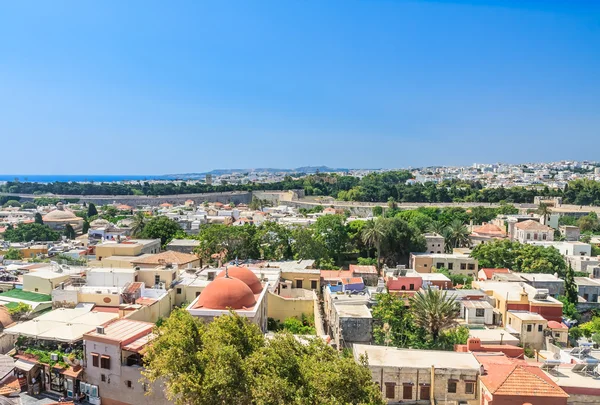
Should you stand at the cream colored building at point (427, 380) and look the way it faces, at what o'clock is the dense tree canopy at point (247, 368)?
The dense tree canopy is roughly at 2 o'clock from the cream colored building.

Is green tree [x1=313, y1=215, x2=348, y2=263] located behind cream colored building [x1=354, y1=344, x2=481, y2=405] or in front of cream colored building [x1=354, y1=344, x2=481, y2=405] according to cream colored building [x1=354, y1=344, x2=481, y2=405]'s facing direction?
behind

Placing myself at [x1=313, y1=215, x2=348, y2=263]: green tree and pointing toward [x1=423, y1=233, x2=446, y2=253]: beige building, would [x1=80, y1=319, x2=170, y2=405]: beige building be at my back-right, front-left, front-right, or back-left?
back-right

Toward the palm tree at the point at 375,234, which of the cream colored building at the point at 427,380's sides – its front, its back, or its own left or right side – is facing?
back

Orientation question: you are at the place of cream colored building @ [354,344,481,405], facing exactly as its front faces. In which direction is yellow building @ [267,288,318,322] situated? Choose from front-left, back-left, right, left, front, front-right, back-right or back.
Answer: back-right

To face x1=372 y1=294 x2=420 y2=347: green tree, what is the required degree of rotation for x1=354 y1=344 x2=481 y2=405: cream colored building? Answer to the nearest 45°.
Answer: approximately 180°

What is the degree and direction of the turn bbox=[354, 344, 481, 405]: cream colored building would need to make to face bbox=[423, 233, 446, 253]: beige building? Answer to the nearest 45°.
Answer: approximately 180°

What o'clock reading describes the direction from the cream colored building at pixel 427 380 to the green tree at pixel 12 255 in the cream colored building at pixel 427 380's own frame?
The green tree is roughly at 4 o'clock from the cream colored building.

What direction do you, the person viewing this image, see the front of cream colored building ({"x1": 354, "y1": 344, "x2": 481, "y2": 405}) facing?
facing the viewer

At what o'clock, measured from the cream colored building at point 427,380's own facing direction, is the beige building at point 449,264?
The beige building is roughly at 6 o'clock from the cream colored building.

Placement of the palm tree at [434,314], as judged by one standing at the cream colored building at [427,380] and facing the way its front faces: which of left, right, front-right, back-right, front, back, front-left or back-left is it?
back

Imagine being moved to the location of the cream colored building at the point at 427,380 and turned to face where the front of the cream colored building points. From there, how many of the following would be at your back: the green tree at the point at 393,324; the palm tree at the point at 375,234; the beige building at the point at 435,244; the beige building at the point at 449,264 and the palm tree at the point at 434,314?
5
